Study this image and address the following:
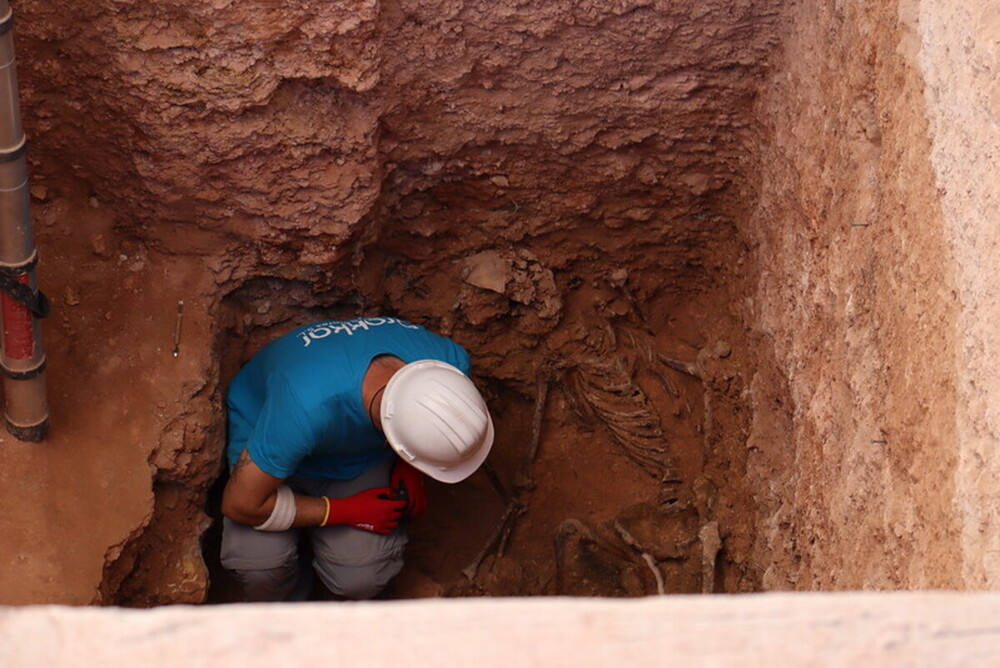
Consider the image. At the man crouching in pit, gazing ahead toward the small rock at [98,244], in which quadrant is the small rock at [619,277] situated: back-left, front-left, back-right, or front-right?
back-right

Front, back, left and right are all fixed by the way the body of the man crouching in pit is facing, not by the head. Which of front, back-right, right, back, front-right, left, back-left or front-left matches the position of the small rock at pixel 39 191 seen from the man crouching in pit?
back-right

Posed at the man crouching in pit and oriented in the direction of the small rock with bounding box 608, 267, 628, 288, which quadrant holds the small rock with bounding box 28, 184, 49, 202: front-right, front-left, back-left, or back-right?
back-left

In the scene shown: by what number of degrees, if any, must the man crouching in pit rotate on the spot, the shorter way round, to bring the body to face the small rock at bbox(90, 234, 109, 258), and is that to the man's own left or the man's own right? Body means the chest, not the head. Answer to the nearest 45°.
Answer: approximately 135° to the man's own right

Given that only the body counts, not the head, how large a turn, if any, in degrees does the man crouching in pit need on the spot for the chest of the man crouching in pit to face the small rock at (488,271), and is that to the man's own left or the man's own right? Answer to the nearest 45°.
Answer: approximately 90° to the man's own left

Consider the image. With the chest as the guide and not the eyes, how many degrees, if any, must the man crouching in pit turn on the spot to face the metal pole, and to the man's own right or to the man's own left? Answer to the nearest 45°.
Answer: approximately 90° to the man's own right

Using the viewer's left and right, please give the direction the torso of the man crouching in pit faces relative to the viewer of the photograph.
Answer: facing the viewer and to the right of the viewer

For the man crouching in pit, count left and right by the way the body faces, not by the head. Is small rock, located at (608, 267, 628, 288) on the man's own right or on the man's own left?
on the man's own left
